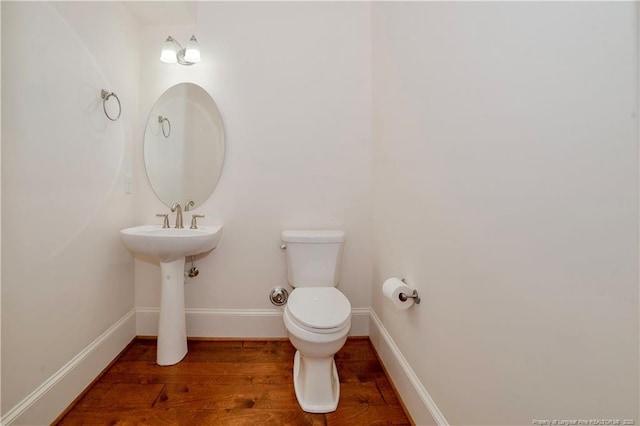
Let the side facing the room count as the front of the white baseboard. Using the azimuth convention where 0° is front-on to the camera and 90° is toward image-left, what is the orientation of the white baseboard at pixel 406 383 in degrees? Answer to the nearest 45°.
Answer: approximately 90°

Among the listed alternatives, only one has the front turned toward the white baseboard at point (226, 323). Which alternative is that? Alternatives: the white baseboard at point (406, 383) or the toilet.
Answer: the white baseboard at point (406, 383)

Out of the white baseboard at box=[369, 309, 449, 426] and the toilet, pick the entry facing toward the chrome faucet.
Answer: the white baseboard

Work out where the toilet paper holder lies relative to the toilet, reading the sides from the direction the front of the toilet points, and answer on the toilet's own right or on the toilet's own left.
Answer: on the toilet's own left

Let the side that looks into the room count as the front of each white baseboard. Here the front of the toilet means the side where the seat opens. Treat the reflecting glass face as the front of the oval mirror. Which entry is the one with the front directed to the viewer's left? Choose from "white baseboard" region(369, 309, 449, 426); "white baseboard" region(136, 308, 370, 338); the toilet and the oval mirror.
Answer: "white baseboard" region(369, 309, 449, 426)

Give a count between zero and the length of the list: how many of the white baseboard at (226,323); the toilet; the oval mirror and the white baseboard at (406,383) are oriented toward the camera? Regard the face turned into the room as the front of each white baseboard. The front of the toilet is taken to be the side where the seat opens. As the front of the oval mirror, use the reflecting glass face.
3

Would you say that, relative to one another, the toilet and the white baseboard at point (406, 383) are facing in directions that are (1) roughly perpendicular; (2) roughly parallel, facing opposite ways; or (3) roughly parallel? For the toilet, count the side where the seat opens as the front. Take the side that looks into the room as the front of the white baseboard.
roughly perpendicular

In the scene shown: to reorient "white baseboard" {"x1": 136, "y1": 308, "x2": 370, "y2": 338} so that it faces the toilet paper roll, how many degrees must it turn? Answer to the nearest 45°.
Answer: approximately 45° to its left

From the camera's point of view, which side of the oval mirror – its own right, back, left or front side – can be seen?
front

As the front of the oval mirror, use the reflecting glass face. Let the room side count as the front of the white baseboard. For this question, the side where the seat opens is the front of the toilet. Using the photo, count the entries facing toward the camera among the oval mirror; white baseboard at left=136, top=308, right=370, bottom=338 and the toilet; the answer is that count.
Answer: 3

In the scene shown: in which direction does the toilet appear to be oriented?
toward the camera

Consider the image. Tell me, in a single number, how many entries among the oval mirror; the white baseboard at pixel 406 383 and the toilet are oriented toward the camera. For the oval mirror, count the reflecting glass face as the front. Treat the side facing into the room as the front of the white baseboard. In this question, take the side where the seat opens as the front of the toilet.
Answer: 2
